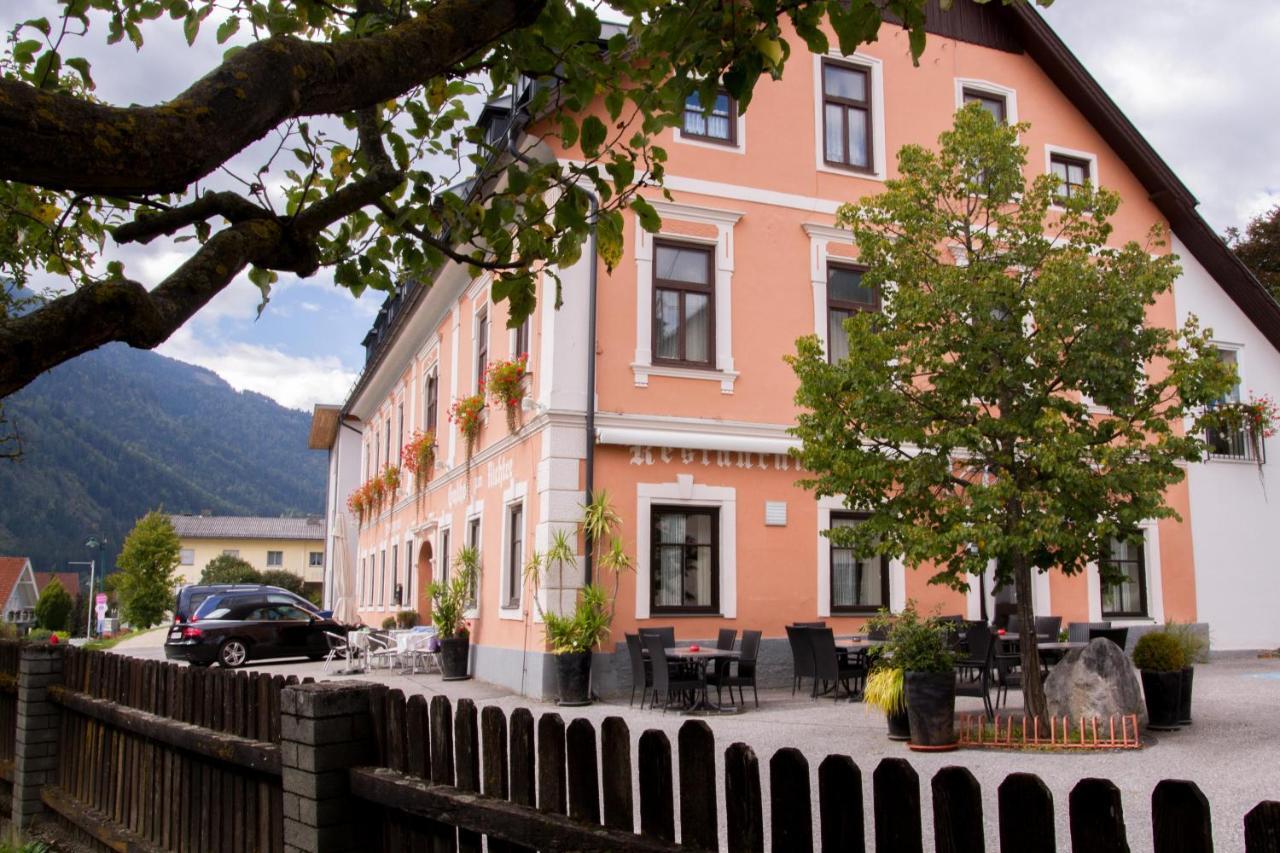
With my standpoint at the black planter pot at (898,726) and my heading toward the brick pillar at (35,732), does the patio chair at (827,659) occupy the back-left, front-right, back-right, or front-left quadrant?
back-right

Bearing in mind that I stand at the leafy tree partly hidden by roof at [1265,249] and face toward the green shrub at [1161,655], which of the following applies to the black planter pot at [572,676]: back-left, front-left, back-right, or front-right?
front-right

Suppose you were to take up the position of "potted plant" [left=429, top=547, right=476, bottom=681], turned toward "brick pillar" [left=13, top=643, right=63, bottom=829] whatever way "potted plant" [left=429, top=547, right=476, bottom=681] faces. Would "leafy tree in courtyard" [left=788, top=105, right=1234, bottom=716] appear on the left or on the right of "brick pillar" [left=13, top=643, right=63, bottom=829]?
left

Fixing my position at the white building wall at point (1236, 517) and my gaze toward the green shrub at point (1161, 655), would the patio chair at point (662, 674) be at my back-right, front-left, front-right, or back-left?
front-right
